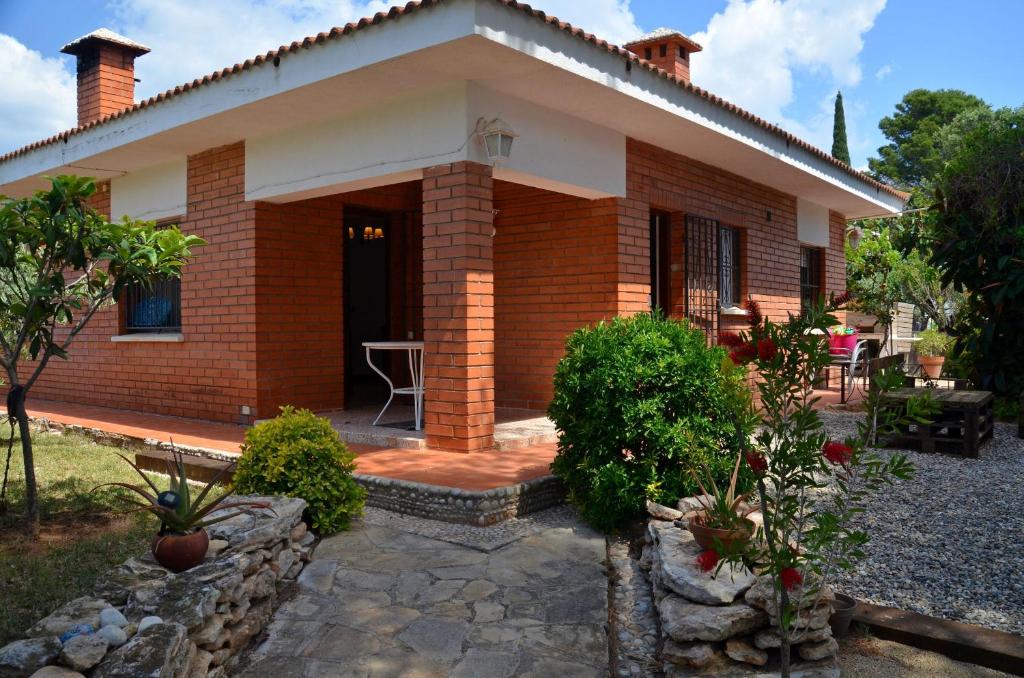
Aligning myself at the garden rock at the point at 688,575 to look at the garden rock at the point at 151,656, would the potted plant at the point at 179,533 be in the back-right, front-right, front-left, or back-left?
front-right

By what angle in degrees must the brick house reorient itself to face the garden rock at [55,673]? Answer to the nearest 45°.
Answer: approximately 45° to its left

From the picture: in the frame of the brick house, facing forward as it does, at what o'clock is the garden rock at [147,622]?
The garden rock is roughly at 11 o'clock from the brick house.

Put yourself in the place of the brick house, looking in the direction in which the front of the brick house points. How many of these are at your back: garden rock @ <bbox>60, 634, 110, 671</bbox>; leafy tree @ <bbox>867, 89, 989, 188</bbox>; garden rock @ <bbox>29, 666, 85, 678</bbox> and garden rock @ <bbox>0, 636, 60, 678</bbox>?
1

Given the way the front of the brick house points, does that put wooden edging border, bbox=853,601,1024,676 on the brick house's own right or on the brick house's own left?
on the brick house's own left

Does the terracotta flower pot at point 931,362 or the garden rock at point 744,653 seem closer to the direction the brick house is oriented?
the garden rock

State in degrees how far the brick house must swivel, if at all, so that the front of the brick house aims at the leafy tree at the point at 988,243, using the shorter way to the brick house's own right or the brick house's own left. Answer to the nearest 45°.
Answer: approximately 135° to the brick house's own left

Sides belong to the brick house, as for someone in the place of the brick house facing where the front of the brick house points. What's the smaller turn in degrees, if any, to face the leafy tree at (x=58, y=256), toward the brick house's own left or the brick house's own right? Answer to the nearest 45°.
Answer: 0° — it already faces it

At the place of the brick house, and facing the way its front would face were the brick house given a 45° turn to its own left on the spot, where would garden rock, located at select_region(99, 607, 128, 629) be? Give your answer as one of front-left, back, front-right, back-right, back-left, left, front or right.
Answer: front

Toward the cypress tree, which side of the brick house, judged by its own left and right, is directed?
back

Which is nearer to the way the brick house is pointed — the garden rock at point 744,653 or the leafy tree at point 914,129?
the garden rock

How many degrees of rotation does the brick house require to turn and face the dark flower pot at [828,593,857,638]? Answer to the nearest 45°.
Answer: approximately 45° to its left

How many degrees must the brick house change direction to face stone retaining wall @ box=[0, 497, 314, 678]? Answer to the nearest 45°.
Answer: approximately 45° to its left

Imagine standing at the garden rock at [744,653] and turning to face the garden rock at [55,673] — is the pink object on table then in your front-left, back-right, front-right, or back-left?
back-right

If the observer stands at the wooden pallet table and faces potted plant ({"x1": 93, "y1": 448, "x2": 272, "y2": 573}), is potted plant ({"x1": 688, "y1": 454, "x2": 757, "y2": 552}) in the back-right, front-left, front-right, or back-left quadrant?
front-left

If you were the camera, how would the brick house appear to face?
facing the viewer and to the left of the viewer

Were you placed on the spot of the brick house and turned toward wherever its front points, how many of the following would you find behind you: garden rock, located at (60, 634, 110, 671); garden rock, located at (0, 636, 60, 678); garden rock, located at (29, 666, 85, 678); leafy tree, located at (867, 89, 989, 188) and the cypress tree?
2

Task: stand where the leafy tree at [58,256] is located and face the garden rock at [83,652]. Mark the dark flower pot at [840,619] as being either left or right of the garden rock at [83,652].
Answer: left

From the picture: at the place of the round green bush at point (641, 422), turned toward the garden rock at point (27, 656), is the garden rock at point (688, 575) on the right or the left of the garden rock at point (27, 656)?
left
